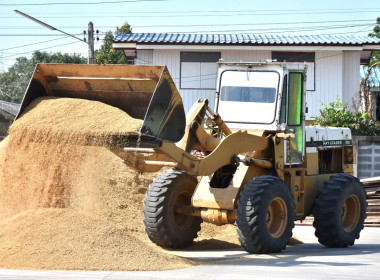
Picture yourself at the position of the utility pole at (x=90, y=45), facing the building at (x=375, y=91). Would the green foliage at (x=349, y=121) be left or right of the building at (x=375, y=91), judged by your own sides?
right

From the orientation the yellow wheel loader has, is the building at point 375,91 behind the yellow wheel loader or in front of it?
behind

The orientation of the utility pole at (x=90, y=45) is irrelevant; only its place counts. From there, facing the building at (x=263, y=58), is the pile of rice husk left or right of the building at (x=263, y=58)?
right

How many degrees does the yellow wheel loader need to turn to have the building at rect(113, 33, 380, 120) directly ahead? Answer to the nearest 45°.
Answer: approximately 135° to its right

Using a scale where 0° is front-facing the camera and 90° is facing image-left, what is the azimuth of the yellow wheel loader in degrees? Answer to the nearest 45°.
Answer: approximately 45°

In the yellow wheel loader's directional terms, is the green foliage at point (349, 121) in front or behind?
behind

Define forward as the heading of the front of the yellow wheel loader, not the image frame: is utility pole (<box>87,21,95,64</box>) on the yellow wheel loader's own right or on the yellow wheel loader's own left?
on the yellow wheel loader's own right
